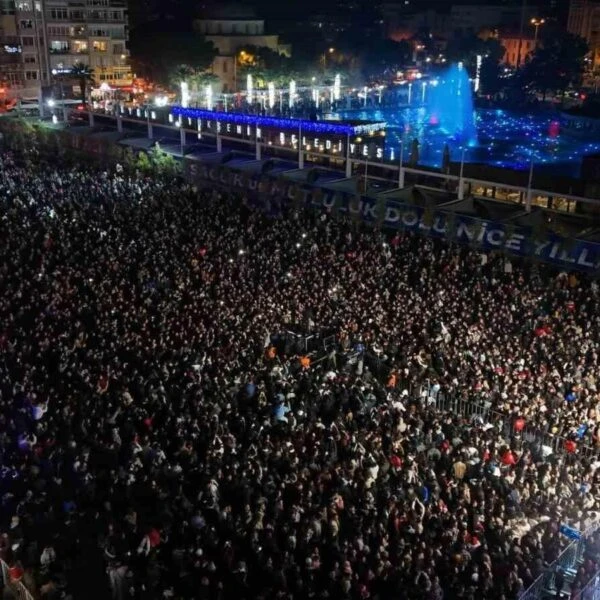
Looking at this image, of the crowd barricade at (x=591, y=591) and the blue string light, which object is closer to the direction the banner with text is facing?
the crowd barricade

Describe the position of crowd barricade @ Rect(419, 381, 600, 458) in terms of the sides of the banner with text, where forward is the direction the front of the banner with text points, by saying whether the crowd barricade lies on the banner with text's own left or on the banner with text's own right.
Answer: on the banner with text's own left

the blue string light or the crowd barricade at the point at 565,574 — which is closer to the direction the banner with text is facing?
the crowd barricade

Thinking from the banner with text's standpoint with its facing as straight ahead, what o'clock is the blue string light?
The blue string light is roughly at 4 o'clock from the banner with text.

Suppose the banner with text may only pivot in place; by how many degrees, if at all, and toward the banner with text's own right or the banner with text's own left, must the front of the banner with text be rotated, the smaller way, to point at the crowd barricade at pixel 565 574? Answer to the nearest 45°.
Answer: approximately 45° to the banner with text's own left

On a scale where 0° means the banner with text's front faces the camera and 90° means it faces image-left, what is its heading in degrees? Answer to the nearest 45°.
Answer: approximately 45°
